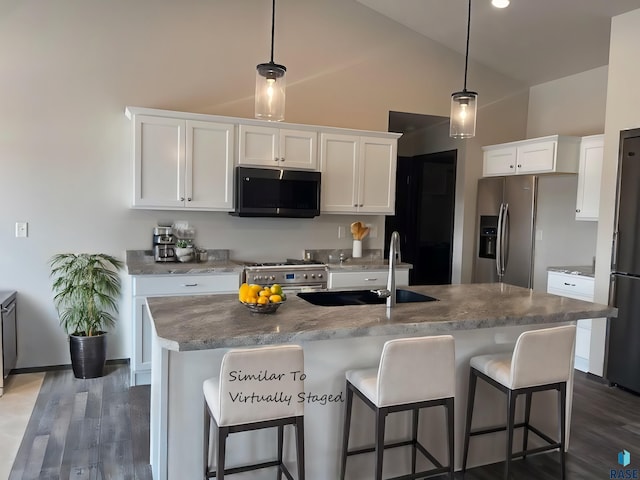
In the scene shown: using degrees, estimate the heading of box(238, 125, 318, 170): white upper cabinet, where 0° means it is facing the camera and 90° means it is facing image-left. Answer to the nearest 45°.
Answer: approximately 0°

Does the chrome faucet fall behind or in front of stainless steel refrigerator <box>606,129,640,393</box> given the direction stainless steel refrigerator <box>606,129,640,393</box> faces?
in front

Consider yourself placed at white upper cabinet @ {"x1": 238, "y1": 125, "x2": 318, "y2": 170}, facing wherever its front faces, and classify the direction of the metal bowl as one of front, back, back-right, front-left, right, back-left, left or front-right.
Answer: front

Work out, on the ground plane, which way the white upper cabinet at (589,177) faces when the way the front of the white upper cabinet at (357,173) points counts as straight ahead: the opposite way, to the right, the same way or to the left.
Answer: to the right

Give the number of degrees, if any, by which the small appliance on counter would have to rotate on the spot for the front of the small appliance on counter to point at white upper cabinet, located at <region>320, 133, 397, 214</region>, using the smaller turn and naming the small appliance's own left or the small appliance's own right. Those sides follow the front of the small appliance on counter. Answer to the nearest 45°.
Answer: approximately 45° to the small appliance's own left

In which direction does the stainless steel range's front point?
toward the camera

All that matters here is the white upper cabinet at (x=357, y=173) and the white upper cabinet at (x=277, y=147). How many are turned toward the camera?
2

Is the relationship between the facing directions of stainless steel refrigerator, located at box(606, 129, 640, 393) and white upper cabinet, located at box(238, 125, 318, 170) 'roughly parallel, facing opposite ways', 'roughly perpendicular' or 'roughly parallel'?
roughly perpendicular

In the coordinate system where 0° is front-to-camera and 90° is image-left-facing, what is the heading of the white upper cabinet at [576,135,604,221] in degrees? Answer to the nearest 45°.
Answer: approximately 45°

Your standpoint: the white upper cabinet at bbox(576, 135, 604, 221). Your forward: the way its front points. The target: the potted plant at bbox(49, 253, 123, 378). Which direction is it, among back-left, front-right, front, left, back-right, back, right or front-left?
front

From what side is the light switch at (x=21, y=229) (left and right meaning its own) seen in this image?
front

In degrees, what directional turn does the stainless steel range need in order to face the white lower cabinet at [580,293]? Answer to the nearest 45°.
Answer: approximately 90° to its left

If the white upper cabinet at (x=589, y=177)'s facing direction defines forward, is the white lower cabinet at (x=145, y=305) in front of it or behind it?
in front

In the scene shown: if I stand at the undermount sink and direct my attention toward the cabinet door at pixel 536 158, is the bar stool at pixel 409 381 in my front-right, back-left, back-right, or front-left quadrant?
back-right

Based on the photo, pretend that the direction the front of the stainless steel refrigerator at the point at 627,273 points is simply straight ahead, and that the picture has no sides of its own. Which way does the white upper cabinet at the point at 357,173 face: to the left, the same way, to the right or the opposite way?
to the left

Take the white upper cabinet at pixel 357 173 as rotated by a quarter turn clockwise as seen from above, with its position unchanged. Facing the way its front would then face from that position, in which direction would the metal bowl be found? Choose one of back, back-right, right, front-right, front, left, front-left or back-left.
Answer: left

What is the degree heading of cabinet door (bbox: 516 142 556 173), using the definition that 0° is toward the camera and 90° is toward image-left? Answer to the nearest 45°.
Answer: approximately 45°

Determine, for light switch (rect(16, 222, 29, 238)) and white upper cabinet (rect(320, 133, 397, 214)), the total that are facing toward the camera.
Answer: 2

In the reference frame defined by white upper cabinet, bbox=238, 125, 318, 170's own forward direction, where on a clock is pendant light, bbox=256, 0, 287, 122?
The pendant light is roughly at 12 o'clock from the white upper cabinet.
